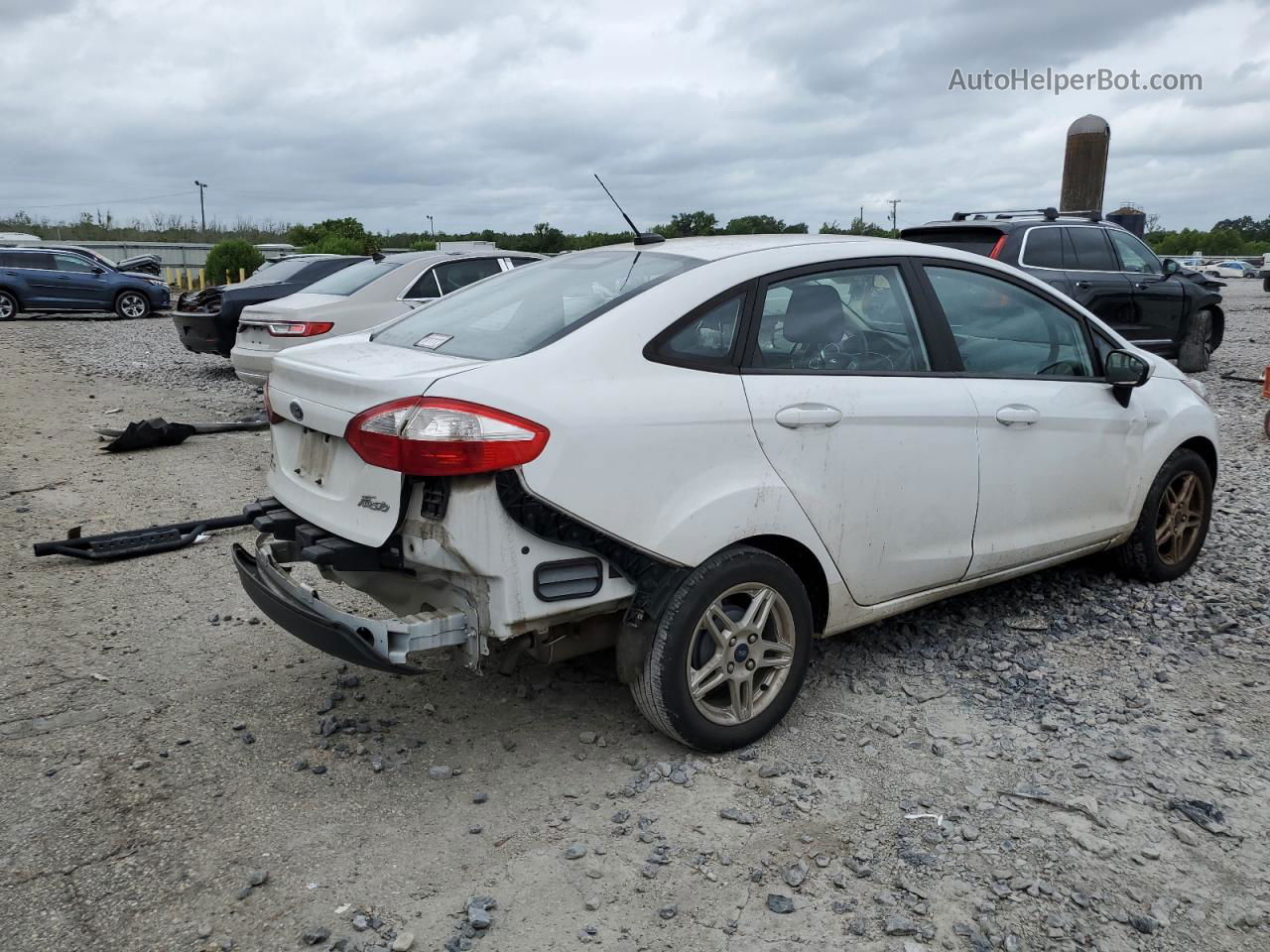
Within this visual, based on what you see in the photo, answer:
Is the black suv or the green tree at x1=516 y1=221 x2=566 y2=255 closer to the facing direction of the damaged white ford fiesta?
the black suv

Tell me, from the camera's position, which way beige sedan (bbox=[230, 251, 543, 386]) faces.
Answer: facing away from the viewer and to the right of the viewer

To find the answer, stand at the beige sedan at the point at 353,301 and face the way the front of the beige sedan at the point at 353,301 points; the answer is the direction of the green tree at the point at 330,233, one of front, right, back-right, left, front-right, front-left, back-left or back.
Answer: front-left

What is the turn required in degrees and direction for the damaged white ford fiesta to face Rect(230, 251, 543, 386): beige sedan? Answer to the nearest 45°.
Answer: approximately 90° to its left

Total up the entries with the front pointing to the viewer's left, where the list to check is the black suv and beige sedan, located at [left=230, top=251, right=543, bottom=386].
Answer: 0

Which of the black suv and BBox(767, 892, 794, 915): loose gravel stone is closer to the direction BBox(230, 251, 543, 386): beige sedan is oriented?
the black suv

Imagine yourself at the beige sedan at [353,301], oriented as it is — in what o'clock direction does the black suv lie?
The black suv is roughly at 2 o'clock from the beige sedan.

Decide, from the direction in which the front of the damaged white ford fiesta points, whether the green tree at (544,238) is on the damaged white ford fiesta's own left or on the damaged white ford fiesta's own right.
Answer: on the damaged white ford fiesta's own left

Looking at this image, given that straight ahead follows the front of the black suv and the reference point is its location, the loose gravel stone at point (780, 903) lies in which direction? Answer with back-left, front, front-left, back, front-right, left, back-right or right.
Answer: back-right

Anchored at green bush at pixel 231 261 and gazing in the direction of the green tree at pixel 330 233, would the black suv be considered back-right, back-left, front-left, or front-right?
back-right

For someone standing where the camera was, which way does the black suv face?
facing away from the viewer and to the right of the viewer
